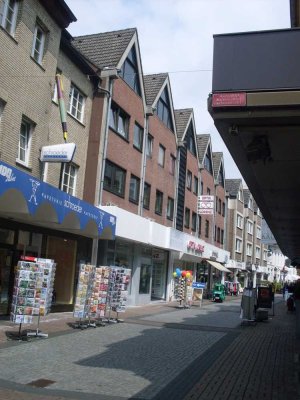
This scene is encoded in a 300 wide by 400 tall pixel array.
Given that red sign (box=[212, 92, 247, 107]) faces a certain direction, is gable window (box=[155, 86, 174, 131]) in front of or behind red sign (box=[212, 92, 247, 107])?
behind

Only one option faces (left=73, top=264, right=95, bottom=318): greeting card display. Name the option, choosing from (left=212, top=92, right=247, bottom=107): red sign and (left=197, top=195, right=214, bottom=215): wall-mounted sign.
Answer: the wall-mounted sign

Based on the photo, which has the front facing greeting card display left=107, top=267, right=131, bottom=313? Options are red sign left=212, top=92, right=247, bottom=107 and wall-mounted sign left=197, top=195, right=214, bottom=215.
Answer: the wall-mounted sign

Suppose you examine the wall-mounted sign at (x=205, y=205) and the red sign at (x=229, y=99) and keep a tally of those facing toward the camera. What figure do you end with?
2

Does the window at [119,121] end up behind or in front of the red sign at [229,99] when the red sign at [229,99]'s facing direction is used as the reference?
behind

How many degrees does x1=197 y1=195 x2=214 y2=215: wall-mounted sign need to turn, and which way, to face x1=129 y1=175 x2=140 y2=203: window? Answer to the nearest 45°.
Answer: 0° — it already faces it

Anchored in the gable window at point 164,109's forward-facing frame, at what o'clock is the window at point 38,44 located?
The window is roughly at 2 o'clock from the gable window.

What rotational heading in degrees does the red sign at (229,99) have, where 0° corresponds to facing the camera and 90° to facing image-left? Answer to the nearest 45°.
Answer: approximately 0°
